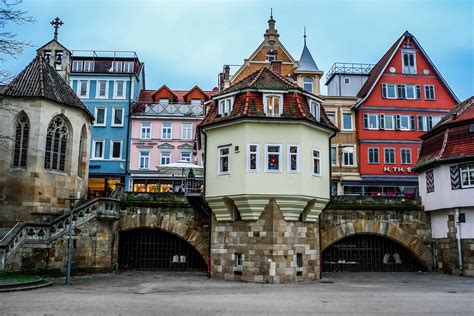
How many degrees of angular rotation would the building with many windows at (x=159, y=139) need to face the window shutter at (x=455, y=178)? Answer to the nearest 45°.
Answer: approximately 45° to its left

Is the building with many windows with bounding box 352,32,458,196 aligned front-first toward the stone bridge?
yes

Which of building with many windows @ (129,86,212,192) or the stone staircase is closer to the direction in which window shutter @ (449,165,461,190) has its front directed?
the stone staircase

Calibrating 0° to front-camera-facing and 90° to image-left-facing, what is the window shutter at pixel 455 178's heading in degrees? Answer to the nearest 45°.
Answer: approximately 0°

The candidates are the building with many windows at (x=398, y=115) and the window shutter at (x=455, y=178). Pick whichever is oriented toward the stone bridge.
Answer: the building with many windows

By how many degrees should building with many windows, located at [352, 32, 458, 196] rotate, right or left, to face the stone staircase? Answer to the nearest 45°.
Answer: approximately 45° to its right
